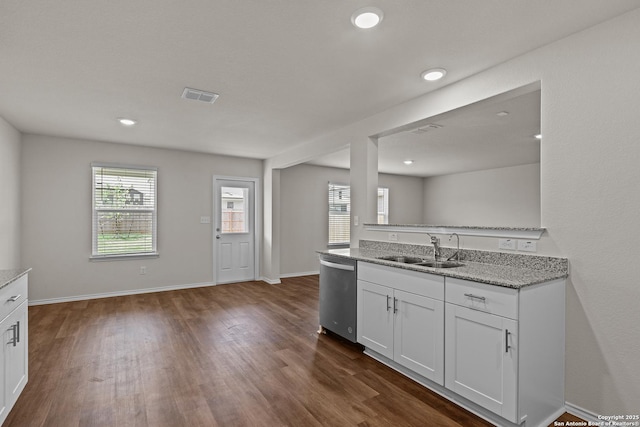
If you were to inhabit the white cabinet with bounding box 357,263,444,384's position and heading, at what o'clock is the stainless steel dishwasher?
The stainless steel dishwasher is roughly at 3 o'clock from the white cabinet.

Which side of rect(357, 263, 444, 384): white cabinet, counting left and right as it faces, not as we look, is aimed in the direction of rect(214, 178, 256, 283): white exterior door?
right

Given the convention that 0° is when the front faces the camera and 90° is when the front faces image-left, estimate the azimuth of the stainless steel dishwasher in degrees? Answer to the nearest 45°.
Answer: approximately 45°

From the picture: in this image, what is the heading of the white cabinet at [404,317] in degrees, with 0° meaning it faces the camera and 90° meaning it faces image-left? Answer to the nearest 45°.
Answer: approximately 45°
